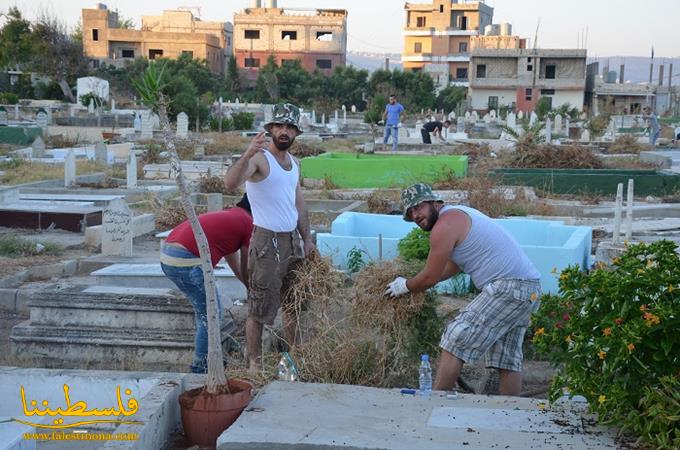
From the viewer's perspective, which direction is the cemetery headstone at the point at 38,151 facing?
toward the camera

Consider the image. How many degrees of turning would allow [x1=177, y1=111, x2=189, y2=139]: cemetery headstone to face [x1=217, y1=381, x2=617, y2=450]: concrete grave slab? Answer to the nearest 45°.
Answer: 0° — it already faces it

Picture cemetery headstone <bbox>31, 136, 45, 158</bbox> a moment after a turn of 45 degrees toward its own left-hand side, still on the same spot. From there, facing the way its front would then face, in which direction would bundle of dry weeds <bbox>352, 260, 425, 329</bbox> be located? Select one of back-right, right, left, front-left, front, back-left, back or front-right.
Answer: front-right

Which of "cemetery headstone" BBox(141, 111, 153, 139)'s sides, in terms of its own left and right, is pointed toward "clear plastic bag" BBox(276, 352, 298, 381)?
front

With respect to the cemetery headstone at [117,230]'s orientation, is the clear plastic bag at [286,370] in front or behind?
in front

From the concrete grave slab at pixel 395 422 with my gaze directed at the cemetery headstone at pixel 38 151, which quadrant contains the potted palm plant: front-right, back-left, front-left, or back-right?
front-left

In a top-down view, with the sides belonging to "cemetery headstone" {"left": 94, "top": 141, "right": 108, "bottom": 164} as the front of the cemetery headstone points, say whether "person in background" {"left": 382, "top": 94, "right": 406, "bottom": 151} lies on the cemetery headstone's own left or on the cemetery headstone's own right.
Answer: on the cemetery headstone's own left

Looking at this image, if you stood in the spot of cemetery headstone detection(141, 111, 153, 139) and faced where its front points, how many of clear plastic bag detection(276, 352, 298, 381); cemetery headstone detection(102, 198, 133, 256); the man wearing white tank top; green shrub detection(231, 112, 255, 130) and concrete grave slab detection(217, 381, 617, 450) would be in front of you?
4

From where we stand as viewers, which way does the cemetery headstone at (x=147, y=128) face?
facing the viewer

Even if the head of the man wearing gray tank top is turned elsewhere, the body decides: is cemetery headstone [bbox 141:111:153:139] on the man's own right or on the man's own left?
on the man's own right

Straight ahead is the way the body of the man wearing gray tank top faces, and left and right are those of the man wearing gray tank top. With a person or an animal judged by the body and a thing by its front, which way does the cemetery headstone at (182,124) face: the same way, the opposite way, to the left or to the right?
to the left

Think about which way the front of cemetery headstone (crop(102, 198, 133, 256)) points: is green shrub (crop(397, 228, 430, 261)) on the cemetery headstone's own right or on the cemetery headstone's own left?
on the cemetery headstone's own left

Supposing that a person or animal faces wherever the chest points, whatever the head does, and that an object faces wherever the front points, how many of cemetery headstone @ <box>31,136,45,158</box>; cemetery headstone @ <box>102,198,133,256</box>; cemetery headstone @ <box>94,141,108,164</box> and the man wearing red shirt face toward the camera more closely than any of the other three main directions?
3

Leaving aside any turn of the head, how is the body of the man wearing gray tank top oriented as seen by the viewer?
to the viewer's left

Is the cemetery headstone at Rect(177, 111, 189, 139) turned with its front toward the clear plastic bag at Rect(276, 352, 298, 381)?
yes

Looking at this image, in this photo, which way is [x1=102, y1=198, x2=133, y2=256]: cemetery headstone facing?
toward the camera

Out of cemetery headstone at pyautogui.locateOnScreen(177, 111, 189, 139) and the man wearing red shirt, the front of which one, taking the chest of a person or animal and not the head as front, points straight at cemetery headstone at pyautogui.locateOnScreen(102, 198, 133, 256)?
cemetery headstone at pyautogui.locateOnScreen(177, 111, 189, 139)

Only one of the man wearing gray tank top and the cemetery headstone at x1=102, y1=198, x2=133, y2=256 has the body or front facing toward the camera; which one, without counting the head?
the cemetery headstone
